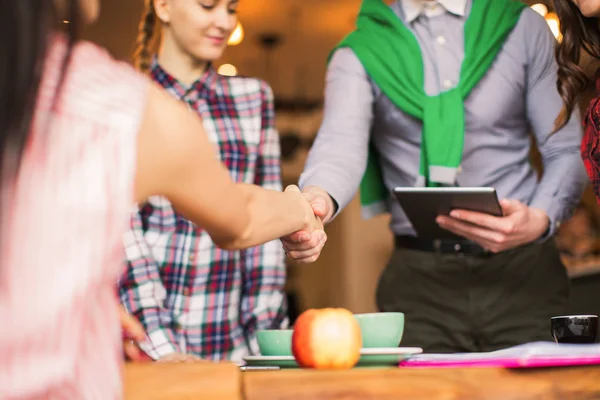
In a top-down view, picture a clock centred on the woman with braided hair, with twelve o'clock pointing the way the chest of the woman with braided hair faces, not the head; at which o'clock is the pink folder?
The pink folder is roughly at 11 o'clock from the woman with braided hair.

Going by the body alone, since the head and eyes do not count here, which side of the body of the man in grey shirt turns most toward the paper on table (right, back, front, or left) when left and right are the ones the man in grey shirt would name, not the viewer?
front

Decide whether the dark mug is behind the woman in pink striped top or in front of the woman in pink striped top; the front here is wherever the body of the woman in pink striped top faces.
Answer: in front

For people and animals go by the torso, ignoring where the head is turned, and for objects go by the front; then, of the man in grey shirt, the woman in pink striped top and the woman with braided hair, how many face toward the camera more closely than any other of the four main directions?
2

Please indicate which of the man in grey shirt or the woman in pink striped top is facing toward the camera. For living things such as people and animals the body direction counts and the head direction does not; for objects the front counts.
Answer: the man in grey shirt

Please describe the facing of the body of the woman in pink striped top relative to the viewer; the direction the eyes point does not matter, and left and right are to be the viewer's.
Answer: facing away from the viewer and to the right of the viewer

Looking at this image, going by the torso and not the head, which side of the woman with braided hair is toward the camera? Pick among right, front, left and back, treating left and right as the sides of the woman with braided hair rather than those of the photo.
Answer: front

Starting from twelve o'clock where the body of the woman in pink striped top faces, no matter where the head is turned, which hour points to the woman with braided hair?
The woman with braided hair is roughly at 11 o'clock from the woman in pink striped top.

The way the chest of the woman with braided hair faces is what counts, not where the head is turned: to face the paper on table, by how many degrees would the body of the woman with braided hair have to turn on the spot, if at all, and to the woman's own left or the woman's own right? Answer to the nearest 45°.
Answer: approximately 45° to the woman's own left

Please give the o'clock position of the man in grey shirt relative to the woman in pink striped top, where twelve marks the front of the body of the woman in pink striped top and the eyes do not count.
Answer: The man in grey shirt is roughly at 12 o'clock from the woman in pink striped top.

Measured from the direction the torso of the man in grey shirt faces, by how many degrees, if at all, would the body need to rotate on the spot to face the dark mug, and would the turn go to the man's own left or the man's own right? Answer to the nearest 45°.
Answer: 0° — they already face it

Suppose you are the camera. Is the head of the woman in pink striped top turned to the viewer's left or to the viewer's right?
to the viewer's right

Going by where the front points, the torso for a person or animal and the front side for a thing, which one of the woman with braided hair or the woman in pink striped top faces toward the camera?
the woman with braided hair

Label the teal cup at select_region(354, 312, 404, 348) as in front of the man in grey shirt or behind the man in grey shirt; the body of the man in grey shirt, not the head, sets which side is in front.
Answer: in front

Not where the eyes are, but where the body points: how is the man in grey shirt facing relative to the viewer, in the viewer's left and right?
facing the viewer

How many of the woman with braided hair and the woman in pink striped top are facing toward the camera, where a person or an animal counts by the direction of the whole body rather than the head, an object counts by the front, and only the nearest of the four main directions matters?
1
